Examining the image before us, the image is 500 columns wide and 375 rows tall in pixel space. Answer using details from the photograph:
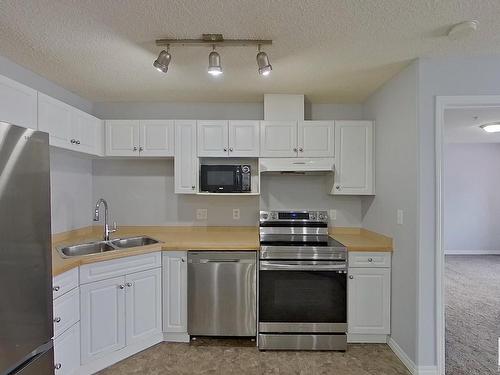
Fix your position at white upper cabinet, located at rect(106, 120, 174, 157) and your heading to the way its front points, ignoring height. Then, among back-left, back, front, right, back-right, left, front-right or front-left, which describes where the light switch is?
front-left

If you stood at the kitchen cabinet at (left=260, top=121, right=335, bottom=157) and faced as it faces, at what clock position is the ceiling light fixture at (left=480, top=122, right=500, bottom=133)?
The ceiling light fixture is roughly at 8 o'clock from the kitchen cabinet.

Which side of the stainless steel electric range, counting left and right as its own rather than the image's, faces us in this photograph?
front

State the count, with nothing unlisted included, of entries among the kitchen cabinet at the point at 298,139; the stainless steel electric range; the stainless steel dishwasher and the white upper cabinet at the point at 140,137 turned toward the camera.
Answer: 4

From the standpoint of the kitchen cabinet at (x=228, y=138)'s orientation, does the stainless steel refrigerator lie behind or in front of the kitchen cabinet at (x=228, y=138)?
in front

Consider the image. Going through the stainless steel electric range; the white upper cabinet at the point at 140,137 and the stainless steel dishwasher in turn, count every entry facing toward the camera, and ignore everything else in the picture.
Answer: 3

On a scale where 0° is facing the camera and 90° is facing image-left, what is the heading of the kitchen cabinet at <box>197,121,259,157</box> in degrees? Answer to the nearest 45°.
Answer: approximately 0°

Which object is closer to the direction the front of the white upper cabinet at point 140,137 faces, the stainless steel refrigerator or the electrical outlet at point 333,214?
the stainless steel refrigerator

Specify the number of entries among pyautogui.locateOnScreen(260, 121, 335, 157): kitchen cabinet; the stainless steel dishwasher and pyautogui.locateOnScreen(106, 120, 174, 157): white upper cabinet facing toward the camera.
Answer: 3

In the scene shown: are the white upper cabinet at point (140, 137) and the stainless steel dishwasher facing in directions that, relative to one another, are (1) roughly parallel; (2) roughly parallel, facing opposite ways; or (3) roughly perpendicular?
roughly parallel

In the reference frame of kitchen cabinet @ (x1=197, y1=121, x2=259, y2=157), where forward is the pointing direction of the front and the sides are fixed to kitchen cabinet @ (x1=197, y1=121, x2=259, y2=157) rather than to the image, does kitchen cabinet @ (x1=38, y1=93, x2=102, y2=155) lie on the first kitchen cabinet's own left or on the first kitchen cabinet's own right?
on the first kitchen cabinet's own right
